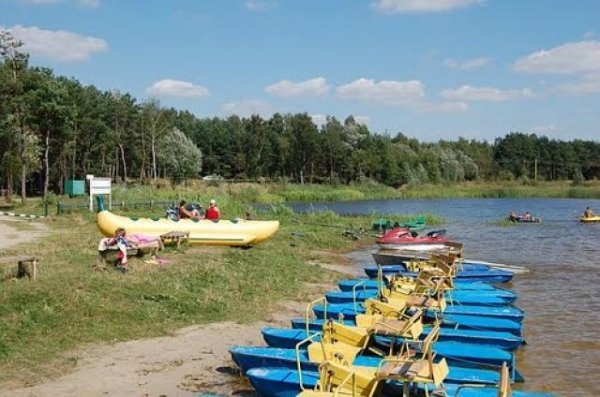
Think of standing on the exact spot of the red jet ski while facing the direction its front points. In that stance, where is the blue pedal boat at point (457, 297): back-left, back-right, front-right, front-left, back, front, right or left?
left

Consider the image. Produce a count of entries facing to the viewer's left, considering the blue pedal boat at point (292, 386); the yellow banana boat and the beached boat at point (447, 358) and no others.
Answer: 3

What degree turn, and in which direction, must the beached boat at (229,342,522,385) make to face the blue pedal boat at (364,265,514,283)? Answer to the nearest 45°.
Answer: approximately 90° to its right

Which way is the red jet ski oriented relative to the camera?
to the viewer's left

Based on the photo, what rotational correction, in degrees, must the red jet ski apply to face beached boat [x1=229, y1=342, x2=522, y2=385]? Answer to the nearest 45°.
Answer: approximately 90° to its left

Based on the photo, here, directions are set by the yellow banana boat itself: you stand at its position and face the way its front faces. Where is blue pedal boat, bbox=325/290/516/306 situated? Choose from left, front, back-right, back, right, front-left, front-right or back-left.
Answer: back-left

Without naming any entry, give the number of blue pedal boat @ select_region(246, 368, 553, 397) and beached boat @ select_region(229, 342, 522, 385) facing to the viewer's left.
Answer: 2

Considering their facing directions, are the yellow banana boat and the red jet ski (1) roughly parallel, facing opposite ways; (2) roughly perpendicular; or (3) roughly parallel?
roughly parallel

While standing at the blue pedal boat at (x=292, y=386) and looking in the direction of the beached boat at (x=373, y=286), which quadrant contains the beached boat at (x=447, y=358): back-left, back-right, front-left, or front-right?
front-right

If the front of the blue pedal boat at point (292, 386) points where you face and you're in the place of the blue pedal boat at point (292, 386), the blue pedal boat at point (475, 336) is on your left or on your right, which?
on your right

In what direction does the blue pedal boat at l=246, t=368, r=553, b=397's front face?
to the viewer's left

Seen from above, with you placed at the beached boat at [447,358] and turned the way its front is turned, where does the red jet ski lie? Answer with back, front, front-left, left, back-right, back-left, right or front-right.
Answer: right

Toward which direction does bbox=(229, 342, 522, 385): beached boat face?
to the viewer's left
